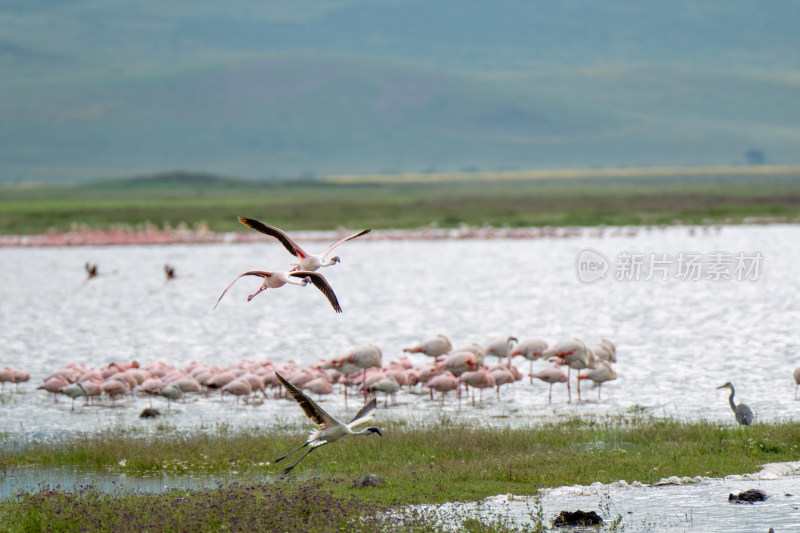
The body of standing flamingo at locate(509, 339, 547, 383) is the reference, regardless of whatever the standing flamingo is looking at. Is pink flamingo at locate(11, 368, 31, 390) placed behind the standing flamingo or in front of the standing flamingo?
behind

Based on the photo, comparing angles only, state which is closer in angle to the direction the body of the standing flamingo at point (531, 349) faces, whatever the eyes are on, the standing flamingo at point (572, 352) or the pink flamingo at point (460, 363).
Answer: the standing flamingo

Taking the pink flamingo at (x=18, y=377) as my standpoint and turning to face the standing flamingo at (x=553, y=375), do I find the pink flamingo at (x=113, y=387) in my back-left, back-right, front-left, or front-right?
front-right

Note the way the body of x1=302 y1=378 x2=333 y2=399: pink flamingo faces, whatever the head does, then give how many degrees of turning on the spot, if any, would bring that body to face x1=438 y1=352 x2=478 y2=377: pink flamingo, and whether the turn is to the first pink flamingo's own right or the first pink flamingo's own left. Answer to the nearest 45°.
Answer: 0° — it already faces it

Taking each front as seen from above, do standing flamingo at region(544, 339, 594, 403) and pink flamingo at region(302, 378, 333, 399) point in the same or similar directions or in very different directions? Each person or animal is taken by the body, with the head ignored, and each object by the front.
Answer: same or similar directions

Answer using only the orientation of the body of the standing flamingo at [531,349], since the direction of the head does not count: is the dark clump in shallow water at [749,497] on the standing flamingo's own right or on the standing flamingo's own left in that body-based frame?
on the standing flamingo's own right

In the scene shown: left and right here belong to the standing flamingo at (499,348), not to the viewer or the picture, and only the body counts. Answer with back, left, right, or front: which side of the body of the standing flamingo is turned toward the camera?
right

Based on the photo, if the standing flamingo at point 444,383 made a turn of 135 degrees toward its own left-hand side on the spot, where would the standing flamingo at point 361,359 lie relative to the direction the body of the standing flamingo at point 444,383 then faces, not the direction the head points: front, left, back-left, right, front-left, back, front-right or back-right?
front-left

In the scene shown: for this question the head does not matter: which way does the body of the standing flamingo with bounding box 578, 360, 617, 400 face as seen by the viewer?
to the viewer's right

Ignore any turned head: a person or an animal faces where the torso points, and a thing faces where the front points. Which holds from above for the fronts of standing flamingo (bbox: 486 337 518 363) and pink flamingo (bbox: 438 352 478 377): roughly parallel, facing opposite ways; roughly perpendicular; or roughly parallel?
roughly parallel

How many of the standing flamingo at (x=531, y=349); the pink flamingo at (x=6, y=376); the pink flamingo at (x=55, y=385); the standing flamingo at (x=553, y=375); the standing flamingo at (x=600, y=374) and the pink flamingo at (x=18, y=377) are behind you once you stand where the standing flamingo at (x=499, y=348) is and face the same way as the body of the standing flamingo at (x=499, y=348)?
3

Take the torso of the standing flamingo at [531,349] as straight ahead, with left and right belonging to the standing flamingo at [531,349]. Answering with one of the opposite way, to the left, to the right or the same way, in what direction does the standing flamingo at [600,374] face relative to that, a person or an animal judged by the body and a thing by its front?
the same way

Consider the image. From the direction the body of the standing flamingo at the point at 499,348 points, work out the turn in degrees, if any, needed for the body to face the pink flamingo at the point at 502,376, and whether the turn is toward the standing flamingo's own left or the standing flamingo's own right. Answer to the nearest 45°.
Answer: approximately 90° to the standing flamingo's own right

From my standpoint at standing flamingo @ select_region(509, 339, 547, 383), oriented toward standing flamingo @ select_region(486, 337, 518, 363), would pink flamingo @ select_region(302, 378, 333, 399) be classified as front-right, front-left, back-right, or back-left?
front-left
